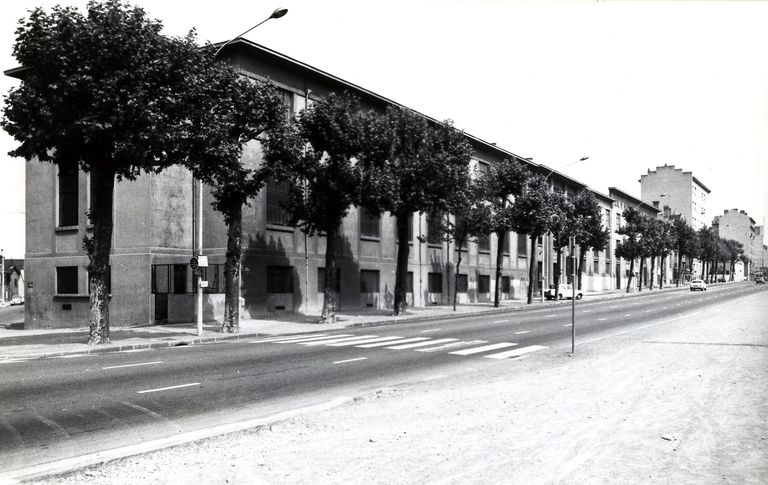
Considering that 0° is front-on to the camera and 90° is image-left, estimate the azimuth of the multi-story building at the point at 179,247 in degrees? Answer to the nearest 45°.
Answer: approximately 315°

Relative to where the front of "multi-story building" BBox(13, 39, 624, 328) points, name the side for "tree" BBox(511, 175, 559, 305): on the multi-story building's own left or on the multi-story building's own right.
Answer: on the multi-story building's own left

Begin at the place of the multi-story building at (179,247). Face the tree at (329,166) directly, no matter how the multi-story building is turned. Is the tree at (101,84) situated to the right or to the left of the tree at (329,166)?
right
